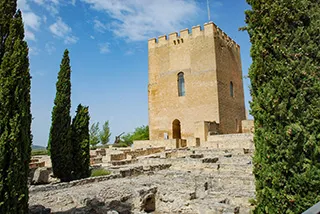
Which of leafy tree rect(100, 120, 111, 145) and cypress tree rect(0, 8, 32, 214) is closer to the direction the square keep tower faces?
the cypress tree

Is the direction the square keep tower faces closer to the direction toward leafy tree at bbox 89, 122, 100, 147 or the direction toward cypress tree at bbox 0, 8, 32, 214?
the cypress tree

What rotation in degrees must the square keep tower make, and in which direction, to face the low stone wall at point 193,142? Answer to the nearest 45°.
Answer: approximately 45° to its left

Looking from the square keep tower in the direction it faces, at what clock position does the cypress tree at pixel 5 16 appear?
The cypress tree is roughly at 11 o'clock from the square keep tower.

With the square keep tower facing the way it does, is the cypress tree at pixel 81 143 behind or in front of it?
in front

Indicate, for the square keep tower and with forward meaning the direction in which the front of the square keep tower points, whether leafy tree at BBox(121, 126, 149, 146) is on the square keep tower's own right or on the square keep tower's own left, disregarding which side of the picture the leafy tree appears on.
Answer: on the square keep tower's own right

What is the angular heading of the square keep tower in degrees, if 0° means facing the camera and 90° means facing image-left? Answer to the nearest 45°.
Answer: approximately 45°

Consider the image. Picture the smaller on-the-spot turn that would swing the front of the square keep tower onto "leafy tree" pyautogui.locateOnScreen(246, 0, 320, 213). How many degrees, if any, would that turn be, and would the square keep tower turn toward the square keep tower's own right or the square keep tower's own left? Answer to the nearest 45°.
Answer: approximately 45° to the square keep tower's own left
